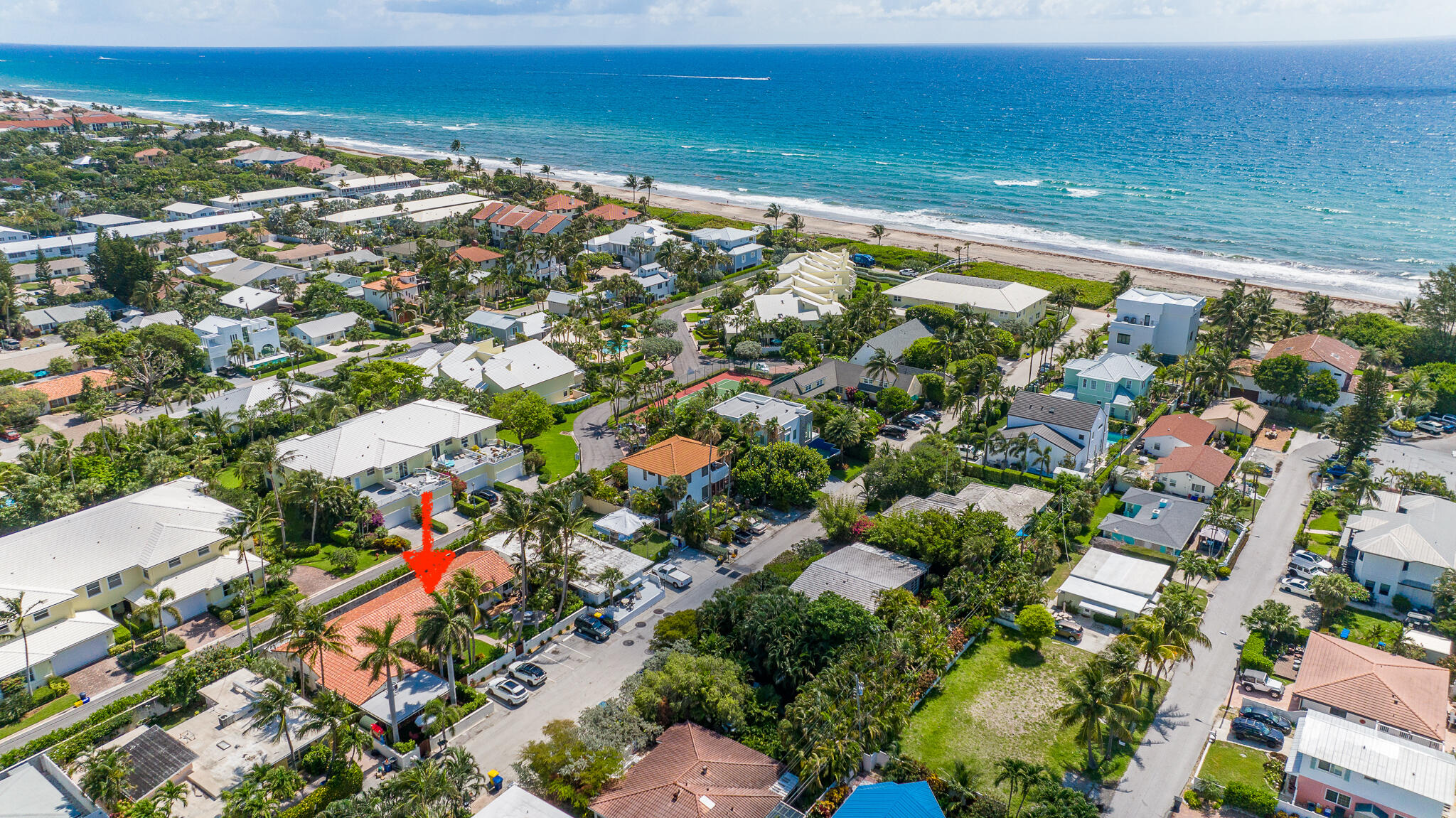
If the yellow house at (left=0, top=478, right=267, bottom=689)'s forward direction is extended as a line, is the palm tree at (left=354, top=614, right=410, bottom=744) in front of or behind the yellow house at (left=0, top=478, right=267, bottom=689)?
in front

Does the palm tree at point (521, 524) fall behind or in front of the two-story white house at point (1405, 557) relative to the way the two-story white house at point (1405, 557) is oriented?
in front

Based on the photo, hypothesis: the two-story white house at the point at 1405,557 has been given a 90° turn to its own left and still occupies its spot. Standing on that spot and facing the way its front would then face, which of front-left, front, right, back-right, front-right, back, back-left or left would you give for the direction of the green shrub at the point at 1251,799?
front

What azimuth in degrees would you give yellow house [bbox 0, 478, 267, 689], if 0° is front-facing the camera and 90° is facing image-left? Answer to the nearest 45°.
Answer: approximately 315°

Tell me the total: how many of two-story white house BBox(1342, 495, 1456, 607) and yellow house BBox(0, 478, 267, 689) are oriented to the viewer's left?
1

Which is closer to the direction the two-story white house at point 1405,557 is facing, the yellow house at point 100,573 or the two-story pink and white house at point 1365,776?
the yellow house

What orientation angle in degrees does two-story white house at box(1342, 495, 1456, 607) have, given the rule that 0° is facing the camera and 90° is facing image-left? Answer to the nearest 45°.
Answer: approximately 90°

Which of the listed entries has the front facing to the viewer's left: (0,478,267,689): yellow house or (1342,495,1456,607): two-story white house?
the two-story white house

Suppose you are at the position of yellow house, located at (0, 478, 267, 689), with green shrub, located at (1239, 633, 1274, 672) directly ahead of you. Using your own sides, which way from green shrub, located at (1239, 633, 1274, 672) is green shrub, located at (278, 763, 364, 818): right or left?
right

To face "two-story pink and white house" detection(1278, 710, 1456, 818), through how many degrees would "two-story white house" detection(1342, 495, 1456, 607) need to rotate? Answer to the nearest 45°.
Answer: approximately 90° to its left

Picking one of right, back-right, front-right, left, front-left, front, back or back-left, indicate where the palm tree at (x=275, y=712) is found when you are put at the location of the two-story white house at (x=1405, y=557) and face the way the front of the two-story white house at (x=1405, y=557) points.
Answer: front-left

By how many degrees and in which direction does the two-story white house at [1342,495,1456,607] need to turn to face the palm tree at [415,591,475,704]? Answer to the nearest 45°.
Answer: approximately 45° to its left
